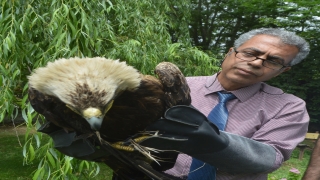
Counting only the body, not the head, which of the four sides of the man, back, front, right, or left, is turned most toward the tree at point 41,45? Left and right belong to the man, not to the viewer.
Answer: right

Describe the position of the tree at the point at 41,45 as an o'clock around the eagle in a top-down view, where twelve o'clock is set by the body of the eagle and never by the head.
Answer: The tree is roughly at 4 o'clock from the eagle.

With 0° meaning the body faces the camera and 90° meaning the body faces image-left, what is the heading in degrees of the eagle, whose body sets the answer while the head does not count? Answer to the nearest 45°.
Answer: approximately 45°

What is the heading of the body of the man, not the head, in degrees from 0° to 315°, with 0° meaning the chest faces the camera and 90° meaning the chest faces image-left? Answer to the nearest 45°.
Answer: approximately 45°
